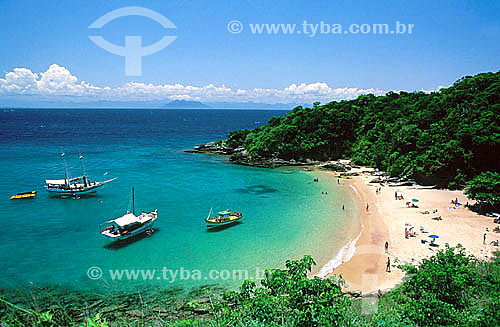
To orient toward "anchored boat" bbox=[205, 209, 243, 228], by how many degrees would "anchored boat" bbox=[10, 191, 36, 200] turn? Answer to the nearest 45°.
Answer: approximately 45° to its right

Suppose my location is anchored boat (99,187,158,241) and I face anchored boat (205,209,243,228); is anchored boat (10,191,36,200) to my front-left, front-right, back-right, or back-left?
back-left

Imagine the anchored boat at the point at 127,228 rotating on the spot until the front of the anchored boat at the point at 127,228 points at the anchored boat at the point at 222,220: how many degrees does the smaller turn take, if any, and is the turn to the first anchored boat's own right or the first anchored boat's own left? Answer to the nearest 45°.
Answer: approximately 45° to the first anchored boat's own right

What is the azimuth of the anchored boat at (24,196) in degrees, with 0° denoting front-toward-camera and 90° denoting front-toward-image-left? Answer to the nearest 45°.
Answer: approximately 270°

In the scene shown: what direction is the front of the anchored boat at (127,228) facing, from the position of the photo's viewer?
facing away from the viewer and to the right of the viewer

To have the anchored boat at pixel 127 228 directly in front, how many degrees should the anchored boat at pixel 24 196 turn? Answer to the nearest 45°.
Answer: approximately 90° to its right
